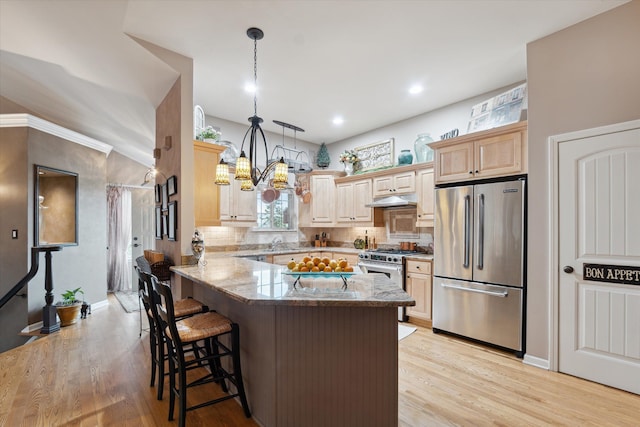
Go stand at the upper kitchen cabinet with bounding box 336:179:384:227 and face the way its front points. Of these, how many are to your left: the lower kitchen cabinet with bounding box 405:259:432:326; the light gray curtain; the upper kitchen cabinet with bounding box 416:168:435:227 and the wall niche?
2

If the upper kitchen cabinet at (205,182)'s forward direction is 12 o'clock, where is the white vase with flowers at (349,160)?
The white vase with flowers is roughly at 11 o'clock from the upper kitchen cabinet.

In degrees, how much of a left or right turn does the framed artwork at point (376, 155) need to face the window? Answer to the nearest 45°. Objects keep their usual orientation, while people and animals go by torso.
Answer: approximately 45° to its right

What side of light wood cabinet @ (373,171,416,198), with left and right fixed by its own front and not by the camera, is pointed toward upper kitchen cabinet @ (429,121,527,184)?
left

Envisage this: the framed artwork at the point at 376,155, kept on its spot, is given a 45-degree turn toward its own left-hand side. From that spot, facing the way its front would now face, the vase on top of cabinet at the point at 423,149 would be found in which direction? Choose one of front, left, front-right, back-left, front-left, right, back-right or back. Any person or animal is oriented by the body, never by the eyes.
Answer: front-left
